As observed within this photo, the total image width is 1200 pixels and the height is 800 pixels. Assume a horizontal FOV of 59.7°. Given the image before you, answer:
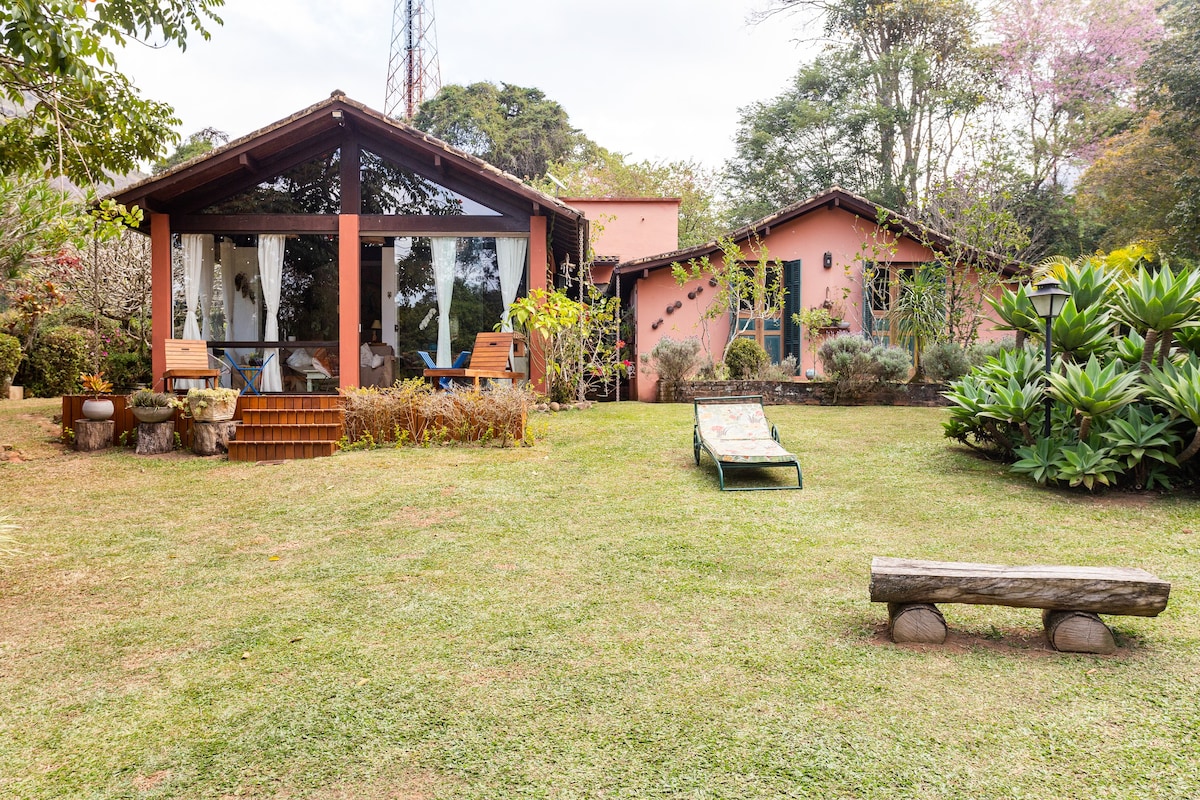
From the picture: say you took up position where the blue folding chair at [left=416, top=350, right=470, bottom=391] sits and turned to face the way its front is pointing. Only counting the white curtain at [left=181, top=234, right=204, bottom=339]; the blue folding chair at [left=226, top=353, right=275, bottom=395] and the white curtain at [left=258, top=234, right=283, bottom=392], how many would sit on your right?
3

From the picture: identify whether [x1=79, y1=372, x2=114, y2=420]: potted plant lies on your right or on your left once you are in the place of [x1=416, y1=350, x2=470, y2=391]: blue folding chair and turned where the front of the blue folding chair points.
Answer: on your right

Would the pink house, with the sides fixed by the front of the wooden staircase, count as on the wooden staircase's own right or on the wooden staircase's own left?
on the wooden staircase's own left

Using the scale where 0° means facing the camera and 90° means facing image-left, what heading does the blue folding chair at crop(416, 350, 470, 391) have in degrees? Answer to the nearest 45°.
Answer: approximately 0°

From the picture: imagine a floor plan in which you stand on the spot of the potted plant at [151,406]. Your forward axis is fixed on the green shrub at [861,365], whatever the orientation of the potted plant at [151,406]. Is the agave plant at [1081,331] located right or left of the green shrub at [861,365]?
right

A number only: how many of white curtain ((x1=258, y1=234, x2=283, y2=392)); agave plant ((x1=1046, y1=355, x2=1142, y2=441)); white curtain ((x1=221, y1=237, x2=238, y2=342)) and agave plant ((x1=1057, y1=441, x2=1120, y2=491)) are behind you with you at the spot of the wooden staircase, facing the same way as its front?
2

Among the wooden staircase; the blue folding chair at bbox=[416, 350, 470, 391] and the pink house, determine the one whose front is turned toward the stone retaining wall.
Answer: the pink house

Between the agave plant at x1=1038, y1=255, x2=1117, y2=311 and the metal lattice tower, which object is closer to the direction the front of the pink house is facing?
the agave plant

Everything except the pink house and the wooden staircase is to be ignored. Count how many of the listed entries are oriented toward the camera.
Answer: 2

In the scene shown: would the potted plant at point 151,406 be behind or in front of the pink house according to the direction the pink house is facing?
in front

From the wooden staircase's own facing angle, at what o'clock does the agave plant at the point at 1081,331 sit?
The agave plant is roughly at 10 o'clock from the wooden staircase.
